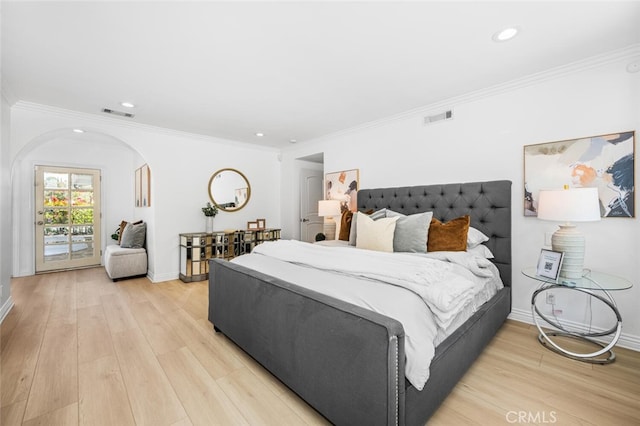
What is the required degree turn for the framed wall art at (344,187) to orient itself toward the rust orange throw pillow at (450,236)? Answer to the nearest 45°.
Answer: approximately 90° to its left

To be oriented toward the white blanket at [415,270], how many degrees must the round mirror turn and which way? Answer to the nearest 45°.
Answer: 0° — it already faces it

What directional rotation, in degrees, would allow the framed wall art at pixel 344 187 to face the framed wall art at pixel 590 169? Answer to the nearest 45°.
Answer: approximately 90° to its left

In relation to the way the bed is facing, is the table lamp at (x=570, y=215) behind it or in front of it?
behind

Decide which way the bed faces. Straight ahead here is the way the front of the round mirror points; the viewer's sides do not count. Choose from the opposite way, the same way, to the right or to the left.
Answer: to the right

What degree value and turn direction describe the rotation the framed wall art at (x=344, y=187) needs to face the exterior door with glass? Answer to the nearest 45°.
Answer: approximately 45° to its right
